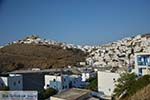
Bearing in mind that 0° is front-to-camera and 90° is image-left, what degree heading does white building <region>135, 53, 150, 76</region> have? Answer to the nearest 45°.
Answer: approximately 0°

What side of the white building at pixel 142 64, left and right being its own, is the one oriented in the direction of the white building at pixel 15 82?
right

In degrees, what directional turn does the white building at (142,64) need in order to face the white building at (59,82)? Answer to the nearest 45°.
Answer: approximately 90° to its right
